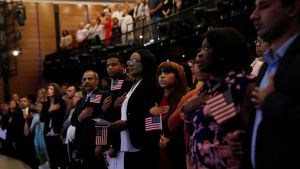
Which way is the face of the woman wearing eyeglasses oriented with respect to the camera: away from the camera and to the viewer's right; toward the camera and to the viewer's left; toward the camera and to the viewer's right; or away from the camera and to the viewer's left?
toward the camera and to the viewer's left

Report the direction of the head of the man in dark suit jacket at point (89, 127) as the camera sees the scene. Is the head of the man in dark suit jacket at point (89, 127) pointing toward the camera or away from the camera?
toward the camera

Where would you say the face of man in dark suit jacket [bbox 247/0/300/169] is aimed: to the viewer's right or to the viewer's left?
to the viewer's left

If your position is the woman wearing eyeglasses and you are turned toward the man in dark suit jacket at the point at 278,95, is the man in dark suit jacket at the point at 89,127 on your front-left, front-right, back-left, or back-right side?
back-right

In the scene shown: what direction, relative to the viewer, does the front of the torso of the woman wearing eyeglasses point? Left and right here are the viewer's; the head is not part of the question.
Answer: facing to the left of the viewer

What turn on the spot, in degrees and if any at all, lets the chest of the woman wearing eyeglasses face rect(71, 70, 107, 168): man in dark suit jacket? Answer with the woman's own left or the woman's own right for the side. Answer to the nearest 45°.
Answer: approximately 45° to the woman's own right

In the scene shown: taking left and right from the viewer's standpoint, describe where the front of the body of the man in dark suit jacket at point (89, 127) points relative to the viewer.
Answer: facing the viewer and to the left of the viewer

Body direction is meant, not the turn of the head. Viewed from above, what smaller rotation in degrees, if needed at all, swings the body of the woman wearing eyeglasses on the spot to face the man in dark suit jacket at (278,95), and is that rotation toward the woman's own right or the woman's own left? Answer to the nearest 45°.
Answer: approximately 90° to the woman's own left

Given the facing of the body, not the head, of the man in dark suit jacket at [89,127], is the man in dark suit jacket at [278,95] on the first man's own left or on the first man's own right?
on the first man's own left

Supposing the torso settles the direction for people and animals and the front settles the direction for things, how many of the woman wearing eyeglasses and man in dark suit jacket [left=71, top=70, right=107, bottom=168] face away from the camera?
0
